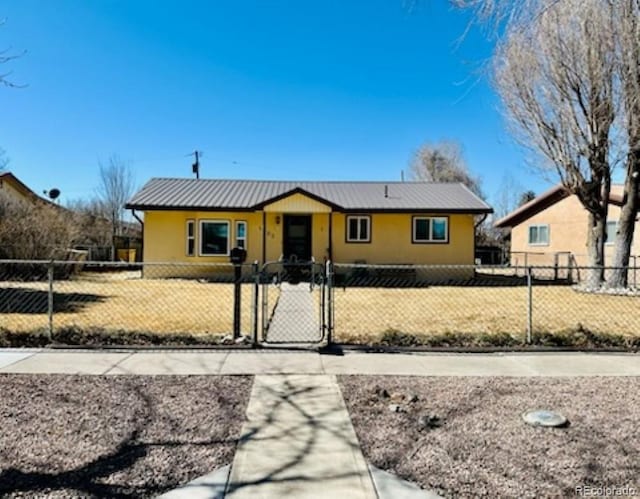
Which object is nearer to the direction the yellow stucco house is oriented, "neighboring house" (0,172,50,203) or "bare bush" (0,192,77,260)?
the bare bush

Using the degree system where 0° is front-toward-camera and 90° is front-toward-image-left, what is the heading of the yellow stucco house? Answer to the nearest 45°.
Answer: approximately 0°

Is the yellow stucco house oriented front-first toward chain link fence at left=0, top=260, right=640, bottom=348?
yes

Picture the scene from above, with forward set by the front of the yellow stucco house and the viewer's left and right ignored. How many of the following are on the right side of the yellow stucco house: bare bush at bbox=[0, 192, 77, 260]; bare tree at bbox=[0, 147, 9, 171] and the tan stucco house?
2

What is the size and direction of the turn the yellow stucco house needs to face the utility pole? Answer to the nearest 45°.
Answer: approximately 135° to its right

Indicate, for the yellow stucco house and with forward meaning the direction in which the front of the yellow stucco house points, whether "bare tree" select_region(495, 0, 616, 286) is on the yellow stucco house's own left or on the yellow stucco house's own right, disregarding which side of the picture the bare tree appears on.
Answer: on the yellow stucco house's own left

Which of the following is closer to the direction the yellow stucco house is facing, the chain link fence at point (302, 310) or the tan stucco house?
the chain link fence

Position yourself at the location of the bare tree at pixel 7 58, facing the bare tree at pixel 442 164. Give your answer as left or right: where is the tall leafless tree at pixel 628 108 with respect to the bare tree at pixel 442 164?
right

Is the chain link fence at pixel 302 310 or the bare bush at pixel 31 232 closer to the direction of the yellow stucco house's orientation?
the chain link fence

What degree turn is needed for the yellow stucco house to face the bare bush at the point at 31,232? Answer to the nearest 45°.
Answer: approximately 90° to its right

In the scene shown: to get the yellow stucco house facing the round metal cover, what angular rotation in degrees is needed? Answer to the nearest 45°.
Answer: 0° — it already faces it

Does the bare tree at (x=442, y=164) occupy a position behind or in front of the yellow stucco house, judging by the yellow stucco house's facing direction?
behind

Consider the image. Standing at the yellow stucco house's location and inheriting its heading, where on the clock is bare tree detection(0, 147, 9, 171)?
The bare tree is roughly at 3 o'clock from the yellow stucco house.
